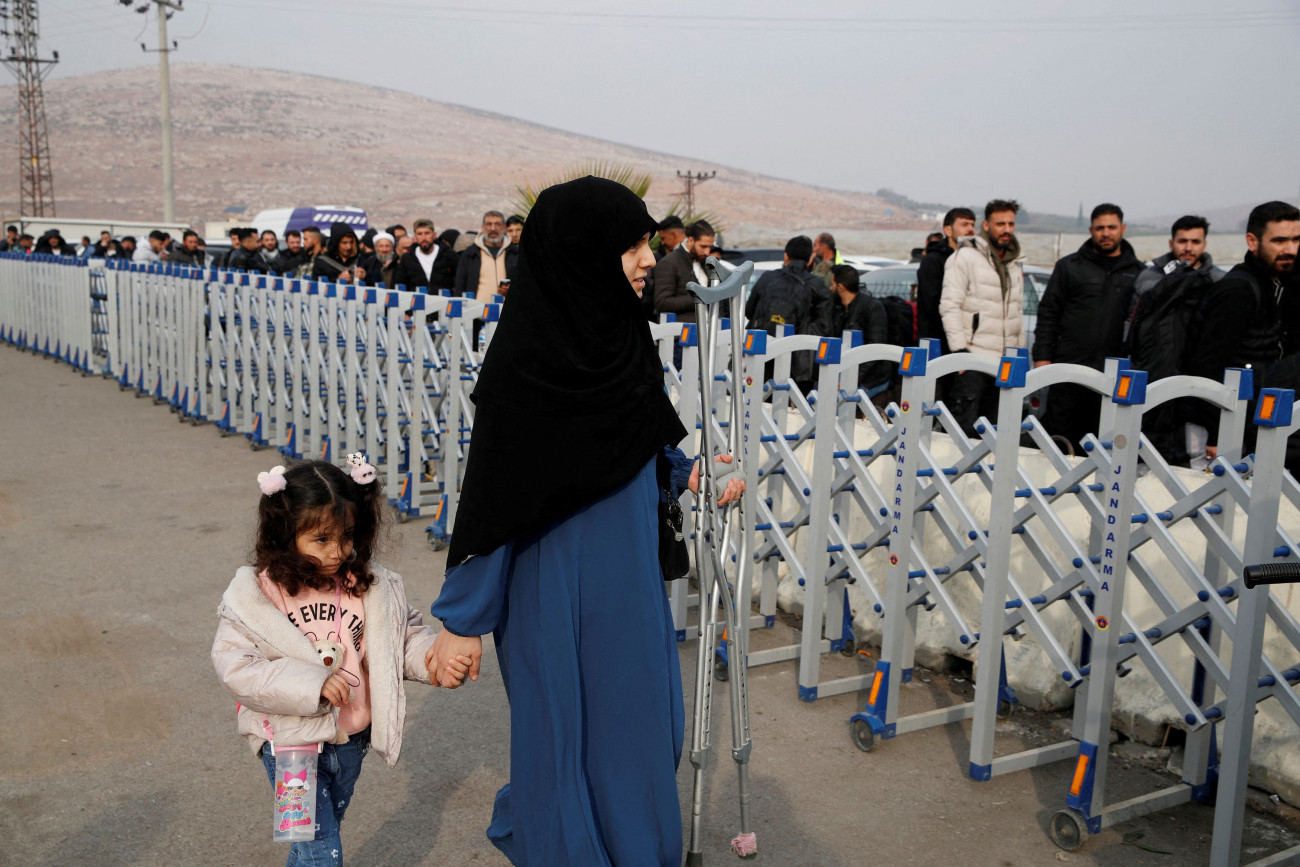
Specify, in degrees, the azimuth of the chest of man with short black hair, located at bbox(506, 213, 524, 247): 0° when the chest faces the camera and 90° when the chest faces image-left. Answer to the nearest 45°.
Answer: approximately 0°

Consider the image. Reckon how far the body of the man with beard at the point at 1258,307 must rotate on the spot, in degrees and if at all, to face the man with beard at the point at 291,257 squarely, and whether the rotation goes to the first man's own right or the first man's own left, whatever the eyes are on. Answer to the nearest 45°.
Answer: approximately 180°

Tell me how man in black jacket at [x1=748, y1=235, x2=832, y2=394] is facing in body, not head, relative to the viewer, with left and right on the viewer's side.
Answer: facing away from the viewer

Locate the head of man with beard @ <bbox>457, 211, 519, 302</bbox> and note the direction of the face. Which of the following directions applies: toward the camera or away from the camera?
toward the camera

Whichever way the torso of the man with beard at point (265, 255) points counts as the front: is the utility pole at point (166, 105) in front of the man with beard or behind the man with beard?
behind

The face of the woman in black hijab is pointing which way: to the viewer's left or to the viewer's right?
to the viewer's right

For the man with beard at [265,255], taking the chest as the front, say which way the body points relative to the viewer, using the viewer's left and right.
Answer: facing the viewer and to the right of the viewer

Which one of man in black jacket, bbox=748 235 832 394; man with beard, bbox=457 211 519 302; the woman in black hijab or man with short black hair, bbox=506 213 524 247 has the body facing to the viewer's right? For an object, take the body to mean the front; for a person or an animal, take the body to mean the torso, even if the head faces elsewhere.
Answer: the woman in black hijab

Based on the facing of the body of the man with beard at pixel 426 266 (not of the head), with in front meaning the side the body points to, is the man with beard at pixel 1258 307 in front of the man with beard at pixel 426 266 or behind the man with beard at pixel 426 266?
in front

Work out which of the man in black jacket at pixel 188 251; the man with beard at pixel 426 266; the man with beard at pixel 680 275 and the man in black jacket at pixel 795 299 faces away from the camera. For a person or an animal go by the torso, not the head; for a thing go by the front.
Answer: the man in black jacket at pixel 795 299

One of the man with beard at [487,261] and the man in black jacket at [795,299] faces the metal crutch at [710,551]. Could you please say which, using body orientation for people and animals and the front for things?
the man with beard

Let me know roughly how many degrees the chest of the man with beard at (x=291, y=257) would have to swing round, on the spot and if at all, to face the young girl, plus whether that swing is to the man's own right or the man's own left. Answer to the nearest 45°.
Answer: approximately 45° to the man's own right
